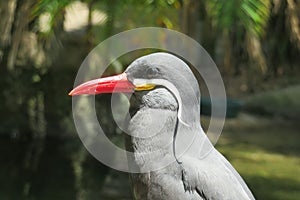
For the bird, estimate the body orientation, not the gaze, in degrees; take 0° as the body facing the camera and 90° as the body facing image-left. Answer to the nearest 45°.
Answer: approximately 90°
